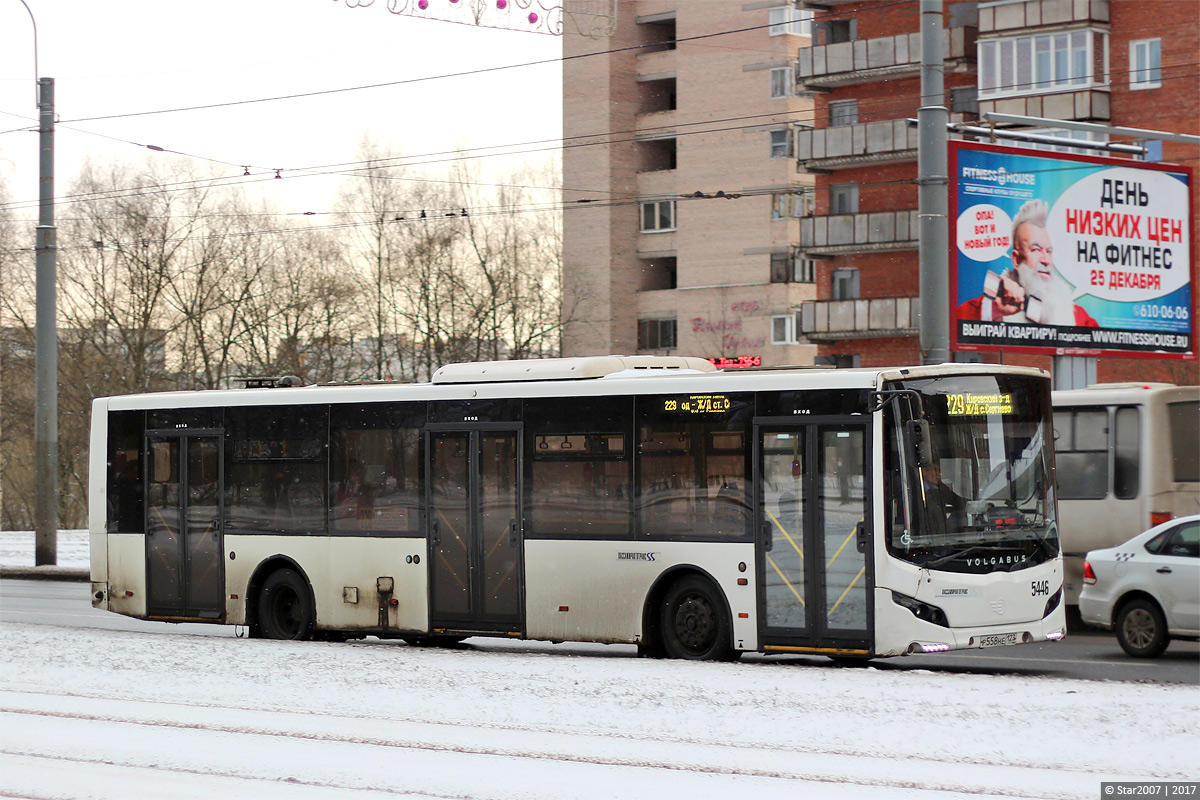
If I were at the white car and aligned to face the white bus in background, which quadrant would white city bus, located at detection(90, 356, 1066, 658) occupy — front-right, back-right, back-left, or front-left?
back-left

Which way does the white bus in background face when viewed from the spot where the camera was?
facing away from the viewer and to the left of the viewer

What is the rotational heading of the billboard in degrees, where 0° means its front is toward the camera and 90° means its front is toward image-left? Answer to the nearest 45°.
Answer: approximately 315°

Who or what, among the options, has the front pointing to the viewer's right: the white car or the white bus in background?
the white car

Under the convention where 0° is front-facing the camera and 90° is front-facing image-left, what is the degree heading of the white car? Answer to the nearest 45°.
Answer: approximately 270°

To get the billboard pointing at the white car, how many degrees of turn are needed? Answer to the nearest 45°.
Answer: approximately 45° to its right

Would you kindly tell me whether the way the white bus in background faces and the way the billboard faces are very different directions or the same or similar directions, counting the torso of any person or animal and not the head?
very different directions

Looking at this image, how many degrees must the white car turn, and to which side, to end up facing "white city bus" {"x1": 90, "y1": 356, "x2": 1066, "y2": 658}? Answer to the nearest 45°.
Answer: approximately 180°
